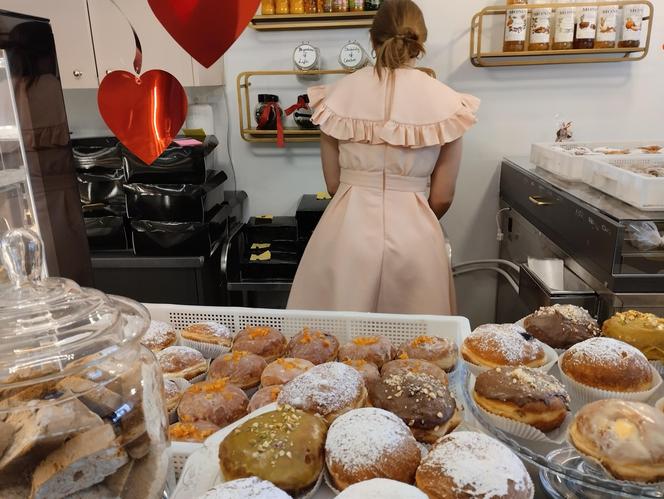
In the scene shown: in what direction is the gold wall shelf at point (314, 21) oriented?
toward the camera

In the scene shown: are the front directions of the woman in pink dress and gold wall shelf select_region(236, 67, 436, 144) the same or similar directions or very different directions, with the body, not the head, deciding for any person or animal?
very different directions

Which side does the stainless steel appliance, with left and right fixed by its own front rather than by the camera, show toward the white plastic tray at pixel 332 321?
front

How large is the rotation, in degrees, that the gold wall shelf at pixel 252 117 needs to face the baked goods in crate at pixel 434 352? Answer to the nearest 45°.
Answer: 0° — it already faces it

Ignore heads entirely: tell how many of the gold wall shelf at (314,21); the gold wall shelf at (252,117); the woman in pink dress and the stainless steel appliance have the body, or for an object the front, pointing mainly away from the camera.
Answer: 1

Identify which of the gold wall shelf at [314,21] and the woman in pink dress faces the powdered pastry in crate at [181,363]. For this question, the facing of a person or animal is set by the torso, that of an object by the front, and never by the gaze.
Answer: the gold wall shelf

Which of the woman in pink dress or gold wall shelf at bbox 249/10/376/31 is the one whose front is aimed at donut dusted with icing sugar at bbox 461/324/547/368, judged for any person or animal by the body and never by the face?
the gold wall shelf

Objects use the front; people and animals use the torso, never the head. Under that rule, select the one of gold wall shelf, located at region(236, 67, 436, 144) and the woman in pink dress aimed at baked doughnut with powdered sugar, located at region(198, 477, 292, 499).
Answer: the gold wall shelf

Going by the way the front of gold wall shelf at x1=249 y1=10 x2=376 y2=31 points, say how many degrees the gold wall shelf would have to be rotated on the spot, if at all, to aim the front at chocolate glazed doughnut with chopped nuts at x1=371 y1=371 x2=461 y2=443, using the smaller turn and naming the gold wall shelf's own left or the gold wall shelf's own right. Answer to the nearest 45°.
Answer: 0° — it already faces it

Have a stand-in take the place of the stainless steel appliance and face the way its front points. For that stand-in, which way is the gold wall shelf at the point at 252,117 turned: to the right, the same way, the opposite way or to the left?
to the left

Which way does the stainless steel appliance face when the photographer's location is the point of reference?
facing the viewer and to the left of the viewer

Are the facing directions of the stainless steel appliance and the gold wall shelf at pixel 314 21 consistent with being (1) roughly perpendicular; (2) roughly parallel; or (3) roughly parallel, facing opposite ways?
roughly perpendicular

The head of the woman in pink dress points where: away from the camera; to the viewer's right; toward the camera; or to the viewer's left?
away from the camera

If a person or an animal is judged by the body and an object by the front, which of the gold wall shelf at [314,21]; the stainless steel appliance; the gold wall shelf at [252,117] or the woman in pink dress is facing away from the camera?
the woman in pink dress

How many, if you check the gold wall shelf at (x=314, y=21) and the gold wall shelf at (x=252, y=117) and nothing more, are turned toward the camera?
2

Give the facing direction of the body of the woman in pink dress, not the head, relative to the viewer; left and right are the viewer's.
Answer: facing away from the viewer

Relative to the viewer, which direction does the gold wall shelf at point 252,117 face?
toward the camera

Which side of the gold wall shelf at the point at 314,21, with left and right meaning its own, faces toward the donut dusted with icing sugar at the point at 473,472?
front

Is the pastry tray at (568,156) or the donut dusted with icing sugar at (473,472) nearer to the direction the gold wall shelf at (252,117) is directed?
the donut dusted with icing sugar

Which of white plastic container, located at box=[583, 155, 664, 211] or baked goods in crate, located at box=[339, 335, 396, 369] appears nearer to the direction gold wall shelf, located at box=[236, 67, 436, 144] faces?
the baked goods in crate

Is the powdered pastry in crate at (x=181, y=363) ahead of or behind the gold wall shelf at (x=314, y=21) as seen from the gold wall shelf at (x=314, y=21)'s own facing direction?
ahead
